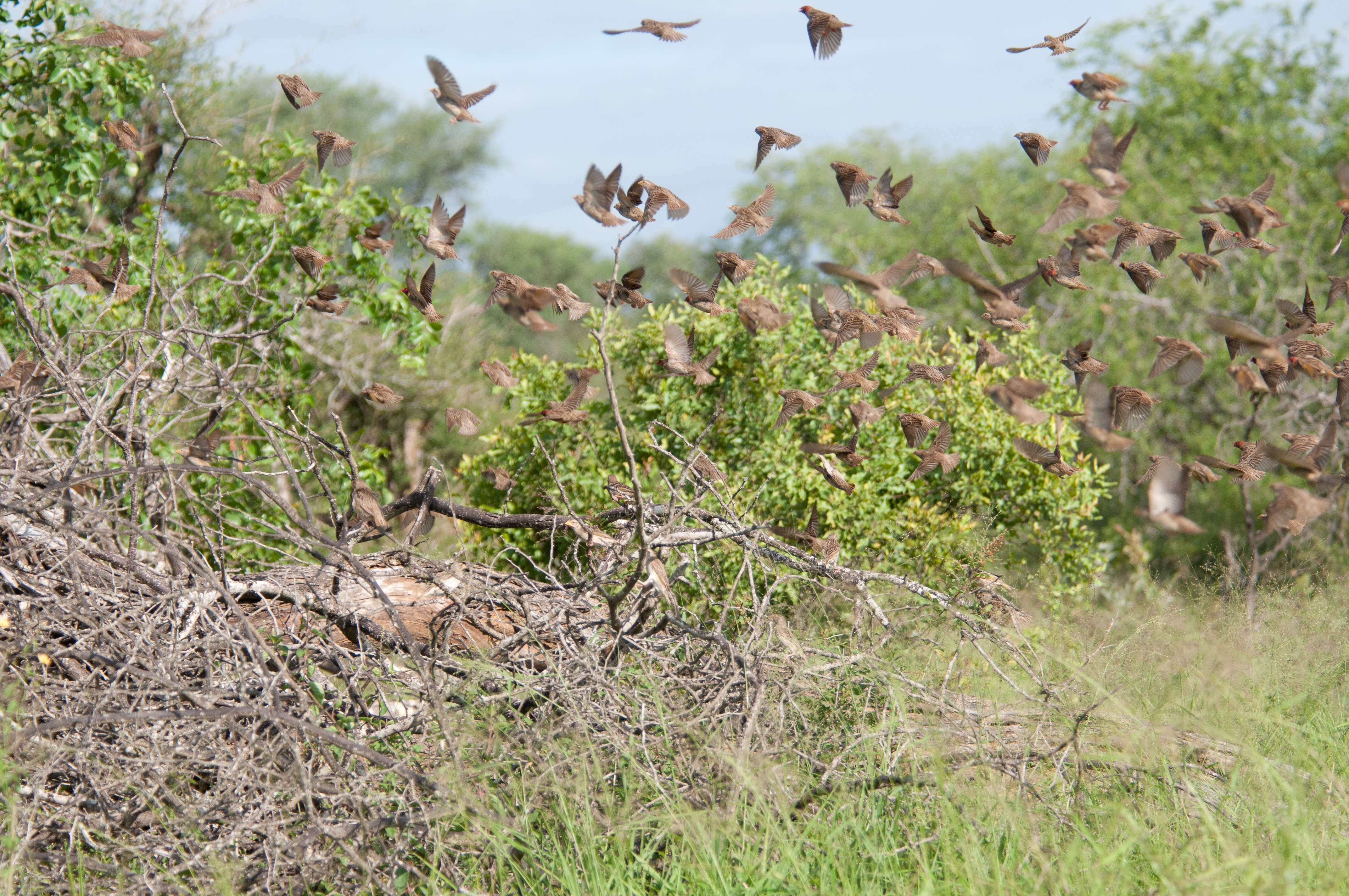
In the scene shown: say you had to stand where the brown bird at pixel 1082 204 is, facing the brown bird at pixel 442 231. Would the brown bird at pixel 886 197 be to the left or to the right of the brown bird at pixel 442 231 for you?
right

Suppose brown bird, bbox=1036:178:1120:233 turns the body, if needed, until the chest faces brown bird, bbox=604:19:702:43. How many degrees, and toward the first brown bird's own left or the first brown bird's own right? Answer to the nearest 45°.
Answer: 0° — it already faces it

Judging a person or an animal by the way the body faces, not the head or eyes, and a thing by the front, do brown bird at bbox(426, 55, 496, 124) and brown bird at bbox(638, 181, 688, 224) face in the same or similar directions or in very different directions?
same or similar directions
